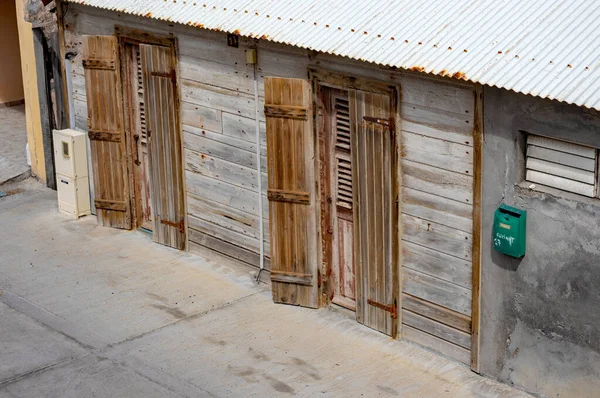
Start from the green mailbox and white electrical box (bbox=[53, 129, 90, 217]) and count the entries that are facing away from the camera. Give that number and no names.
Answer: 0

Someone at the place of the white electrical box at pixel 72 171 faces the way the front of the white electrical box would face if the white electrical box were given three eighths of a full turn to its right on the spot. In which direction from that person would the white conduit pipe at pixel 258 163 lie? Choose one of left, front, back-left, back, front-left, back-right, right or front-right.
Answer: back-right

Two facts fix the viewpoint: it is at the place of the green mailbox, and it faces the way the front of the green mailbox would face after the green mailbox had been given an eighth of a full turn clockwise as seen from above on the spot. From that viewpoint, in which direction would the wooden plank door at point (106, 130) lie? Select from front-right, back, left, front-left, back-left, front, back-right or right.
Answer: front-right

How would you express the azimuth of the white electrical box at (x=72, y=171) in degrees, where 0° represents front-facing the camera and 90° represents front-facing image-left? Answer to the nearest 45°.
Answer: approximately 45°

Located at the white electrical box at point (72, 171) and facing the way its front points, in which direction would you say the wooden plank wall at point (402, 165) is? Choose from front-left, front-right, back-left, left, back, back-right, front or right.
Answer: left

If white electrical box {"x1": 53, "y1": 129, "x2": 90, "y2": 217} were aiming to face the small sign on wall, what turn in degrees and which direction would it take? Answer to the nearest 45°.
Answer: approximately 90° to its left

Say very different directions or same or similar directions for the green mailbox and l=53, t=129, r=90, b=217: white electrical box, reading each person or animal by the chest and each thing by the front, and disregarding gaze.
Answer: same or similar directions

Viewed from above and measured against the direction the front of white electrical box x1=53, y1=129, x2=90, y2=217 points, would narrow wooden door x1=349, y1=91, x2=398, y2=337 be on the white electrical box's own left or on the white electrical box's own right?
on the white electrical box's own left

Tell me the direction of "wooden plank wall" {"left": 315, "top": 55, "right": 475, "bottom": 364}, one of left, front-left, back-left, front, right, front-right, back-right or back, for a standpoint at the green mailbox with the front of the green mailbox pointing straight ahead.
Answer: right

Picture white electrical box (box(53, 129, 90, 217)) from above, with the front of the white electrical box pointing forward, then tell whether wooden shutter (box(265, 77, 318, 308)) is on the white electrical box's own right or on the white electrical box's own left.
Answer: on the white electrical box's own left

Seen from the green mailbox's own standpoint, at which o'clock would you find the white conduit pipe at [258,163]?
The white conduit pipe is roughly at 3 o'clock from the green mailbox.

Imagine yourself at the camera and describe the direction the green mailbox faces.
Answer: facing the viewer and to the left of the viewer

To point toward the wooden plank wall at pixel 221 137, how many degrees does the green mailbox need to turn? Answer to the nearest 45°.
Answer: approximately 90° to its right

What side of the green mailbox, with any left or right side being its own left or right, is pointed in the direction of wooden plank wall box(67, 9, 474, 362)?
right

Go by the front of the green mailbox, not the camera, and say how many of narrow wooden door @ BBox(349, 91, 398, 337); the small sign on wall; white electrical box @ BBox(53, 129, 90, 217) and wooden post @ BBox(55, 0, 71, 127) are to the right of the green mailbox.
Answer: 4
